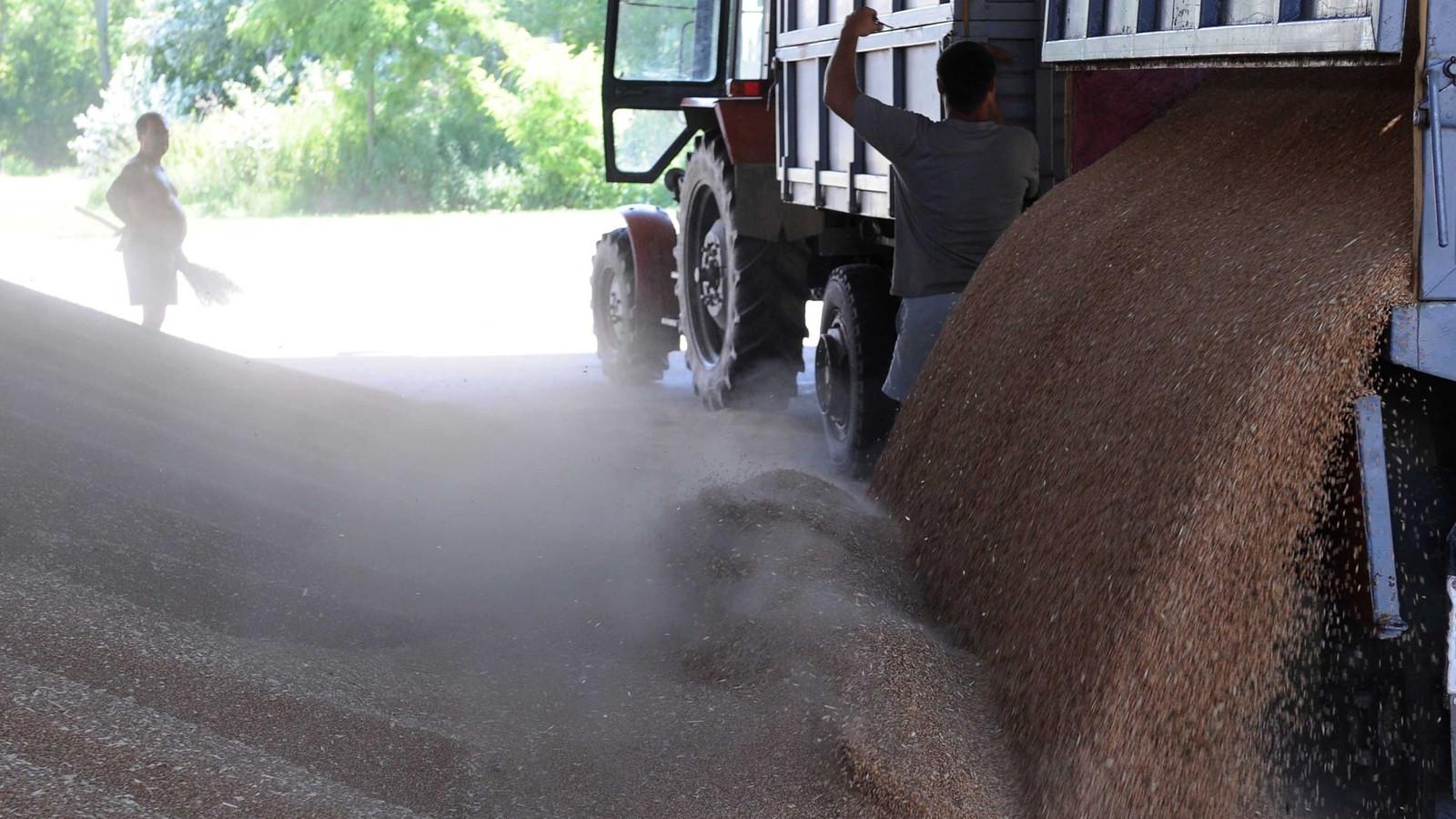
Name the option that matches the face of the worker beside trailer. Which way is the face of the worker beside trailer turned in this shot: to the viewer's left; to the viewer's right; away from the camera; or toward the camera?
away from the camera

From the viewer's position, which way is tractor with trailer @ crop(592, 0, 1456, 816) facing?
facing away from the viewer and to the left of the viewer

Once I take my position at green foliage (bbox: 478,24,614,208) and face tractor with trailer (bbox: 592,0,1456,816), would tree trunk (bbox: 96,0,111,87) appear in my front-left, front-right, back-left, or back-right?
back-right

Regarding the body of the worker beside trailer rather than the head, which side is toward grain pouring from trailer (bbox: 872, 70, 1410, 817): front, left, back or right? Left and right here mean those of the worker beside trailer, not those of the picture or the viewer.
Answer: back

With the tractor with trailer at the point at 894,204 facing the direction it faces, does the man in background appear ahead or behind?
ahead

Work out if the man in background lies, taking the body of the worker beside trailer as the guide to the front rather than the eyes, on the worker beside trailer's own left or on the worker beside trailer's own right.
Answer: on the worker beside trailer's own left

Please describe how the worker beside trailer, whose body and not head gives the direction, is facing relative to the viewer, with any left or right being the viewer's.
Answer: facing away from the viewer

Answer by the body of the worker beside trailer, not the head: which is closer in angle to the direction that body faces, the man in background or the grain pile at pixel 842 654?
the man in background

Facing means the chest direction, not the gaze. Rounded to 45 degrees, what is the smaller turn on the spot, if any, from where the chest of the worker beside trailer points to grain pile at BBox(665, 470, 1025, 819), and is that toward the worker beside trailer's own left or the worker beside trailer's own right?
approximately 180°
